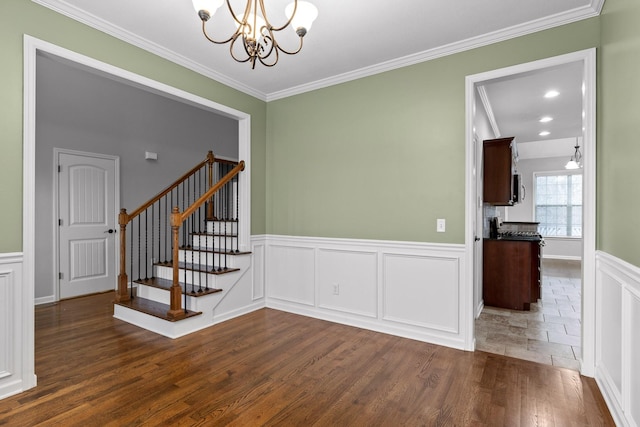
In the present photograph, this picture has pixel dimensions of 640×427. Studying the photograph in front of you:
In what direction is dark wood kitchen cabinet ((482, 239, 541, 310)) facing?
to the viewer's right

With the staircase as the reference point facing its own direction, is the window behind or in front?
behind

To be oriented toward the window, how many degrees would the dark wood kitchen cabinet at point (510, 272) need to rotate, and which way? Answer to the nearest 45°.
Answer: approximately 90° to its left

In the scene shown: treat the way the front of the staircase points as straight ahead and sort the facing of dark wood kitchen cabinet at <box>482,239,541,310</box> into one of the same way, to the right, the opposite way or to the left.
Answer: to the left

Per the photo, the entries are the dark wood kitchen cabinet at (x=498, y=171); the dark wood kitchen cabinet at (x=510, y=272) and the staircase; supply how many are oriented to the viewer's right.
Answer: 2

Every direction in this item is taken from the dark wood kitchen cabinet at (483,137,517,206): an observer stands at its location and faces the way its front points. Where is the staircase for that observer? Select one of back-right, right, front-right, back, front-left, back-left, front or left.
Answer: back-right

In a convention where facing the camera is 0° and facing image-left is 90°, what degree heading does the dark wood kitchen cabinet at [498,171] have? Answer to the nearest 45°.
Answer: approximately 270°

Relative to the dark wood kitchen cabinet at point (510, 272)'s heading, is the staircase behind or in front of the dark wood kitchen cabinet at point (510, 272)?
behind

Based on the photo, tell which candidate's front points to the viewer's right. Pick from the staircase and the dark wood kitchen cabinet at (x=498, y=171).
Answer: the dark wood kitchen cabinet

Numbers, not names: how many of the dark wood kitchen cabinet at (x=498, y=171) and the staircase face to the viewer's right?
1

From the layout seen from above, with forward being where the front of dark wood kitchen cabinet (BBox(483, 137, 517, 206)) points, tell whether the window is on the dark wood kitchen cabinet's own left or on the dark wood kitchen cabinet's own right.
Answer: on the dark wood kitchen cabinet's own left

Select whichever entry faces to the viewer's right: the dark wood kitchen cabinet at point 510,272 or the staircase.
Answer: the dark wood kitchen cabinet

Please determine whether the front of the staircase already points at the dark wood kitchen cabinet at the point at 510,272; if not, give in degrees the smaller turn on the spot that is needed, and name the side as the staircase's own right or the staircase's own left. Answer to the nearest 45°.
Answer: approximately 135° to the staircase's own left

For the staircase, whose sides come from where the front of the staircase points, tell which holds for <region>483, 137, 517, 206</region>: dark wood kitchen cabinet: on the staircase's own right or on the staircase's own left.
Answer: on the staircase's own left
